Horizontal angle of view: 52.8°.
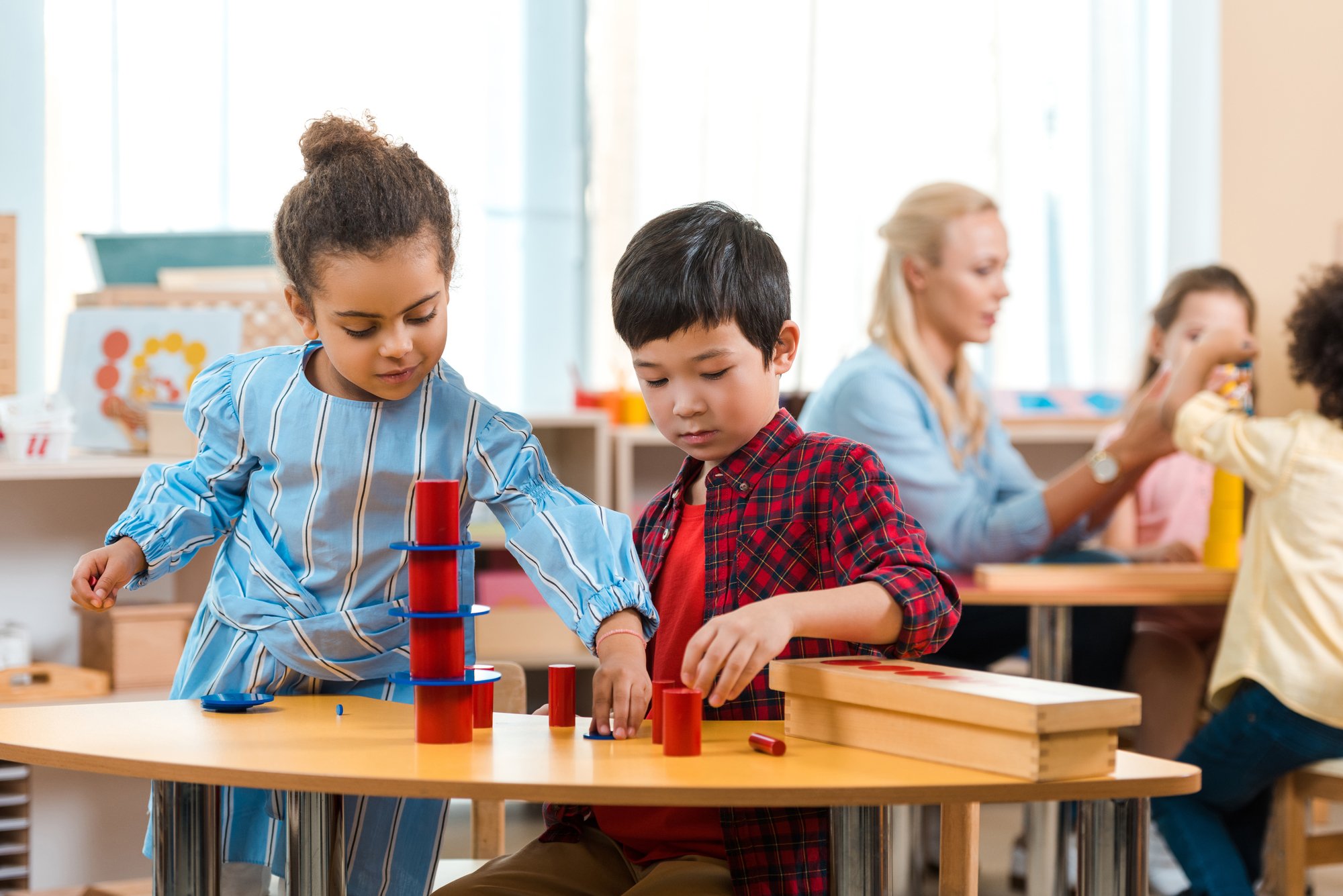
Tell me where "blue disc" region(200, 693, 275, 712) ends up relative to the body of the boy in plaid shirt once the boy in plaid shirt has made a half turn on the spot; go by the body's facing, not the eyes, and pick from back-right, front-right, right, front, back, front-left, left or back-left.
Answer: back-left

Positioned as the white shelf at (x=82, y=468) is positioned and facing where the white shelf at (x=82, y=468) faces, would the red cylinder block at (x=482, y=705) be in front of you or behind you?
in front

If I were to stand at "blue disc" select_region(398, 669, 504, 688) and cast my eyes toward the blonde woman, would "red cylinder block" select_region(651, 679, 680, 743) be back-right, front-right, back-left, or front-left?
front-right

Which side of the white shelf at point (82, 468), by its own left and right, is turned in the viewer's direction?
front

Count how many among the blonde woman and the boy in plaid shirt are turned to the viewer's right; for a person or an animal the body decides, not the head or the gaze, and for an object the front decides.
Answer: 1

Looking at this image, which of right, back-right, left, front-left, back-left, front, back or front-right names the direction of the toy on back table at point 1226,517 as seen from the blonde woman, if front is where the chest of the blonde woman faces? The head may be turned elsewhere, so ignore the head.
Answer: front

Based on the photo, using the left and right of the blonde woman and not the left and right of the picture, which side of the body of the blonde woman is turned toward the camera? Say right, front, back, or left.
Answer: right

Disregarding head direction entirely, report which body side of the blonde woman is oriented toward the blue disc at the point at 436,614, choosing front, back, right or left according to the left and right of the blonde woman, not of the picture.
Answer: right

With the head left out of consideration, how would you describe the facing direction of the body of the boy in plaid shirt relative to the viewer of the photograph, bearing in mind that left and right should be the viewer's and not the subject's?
facing the viewer and to the left of the viewer

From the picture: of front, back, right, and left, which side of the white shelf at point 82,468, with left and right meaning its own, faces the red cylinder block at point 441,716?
front

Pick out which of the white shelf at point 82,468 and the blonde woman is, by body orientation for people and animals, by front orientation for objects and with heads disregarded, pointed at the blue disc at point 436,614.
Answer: the white shelf

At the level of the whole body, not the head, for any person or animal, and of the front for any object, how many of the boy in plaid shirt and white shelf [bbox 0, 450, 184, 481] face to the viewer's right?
0
